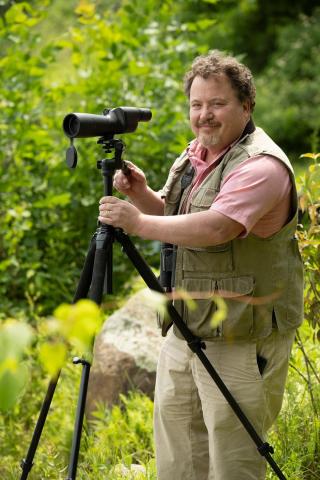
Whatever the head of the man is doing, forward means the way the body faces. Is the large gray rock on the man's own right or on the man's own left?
on the man's own right

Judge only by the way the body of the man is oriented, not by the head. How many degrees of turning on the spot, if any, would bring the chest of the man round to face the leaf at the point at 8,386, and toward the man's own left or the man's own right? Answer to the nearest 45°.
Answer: approximately 45° to the man's own left

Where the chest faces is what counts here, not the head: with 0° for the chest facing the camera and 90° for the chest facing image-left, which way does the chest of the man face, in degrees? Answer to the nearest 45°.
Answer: approximately 45°
